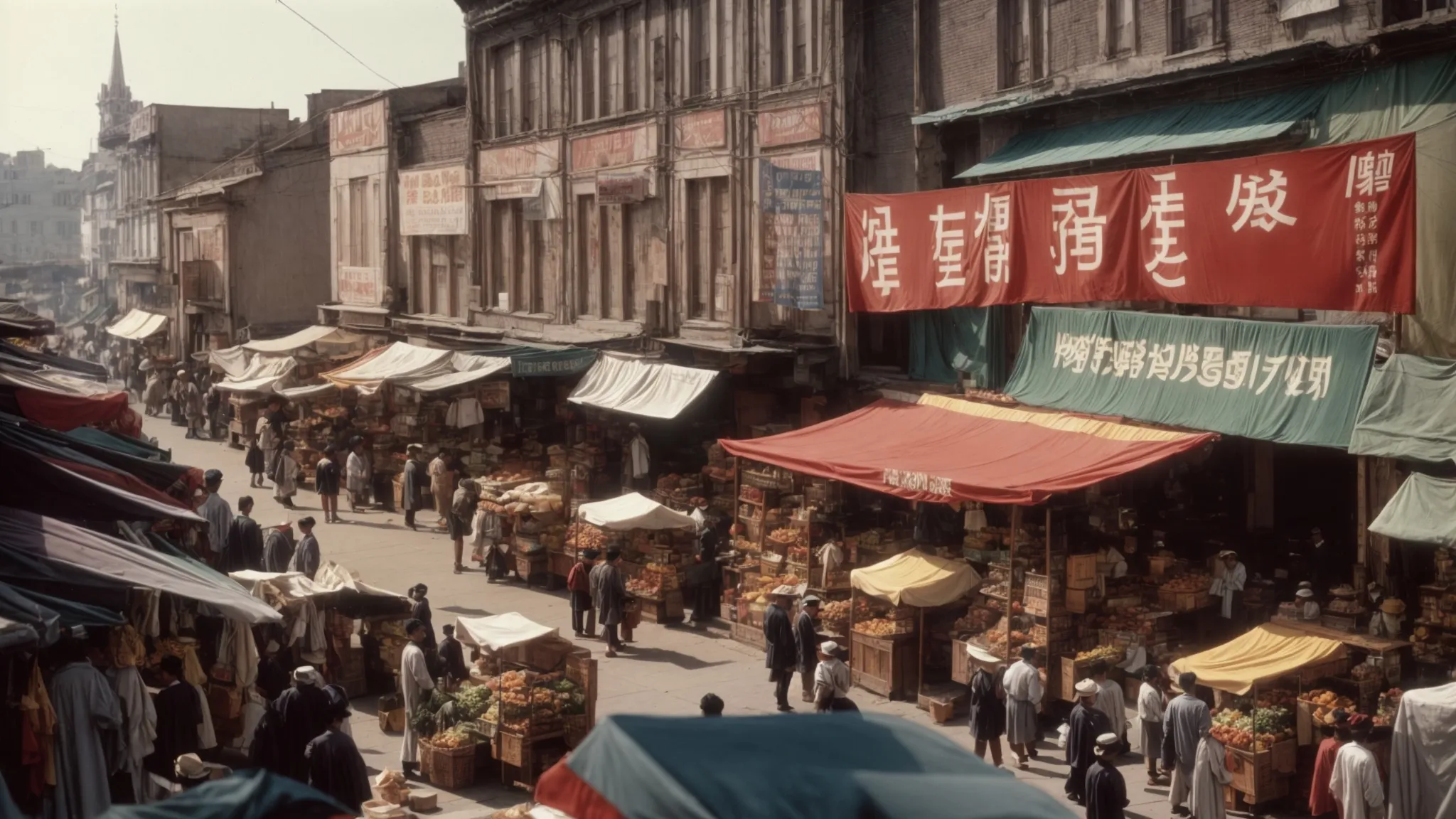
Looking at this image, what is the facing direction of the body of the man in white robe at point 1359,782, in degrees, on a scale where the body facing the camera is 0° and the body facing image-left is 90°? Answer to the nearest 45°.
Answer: approximately 180°

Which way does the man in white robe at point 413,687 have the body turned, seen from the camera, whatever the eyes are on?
to the viewer's right

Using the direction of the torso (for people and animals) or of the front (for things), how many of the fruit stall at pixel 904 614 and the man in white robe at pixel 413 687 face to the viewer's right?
1

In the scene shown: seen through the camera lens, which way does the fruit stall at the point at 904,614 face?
facing the viewer and to the left of the viewer

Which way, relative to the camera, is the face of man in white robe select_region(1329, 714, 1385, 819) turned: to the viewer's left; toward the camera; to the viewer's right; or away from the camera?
away from the camera

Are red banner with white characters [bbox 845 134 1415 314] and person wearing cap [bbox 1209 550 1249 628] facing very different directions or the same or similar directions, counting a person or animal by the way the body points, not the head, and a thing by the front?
same or similar directions

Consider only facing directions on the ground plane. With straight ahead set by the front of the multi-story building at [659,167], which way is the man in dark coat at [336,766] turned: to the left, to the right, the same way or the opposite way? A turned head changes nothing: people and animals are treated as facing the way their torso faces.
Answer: the opposite way

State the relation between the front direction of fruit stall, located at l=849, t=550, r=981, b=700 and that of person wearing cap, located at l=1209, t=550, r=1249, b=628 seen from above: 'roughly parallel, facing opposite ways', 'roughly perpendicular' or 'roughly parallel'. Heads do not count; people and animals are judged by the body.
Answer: roughly parallel

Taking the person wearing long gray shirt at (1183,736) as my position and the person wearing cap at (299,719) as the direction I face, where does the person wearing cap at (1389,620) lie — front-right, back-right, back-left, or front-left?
back-right
